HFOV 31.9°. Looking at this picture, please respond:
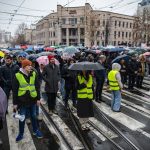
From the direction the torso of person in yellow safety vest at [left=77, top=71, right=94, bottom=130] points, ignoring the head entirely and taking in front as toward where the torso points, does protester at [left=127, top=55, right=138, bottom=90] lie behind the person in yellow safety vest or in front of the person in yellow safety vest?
behind

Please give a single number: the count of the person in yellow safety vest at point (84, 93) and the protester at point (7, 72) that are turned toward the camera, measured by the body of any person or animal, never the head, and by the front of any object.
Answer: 2

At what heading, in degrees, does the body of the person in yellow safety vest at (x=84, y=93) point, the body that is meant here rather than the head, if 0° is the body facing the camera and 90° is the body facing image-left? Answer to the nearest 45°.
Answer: approximately 0°

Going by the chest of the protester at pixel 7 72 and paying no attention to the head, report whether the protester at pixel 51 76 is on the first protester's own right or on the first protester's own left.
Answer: on the first protester's own left

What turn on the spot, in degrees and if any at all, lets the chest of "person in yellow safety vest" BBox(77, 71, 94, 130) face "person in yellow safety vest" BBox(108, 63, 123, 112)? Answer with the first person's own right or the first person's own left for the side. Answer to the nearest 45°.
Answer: approximately 135° to the first person's own left

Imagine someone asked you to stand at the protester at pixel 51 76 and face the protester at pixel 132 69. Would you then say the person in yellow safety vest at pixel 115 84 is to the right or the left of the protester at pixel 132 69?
right

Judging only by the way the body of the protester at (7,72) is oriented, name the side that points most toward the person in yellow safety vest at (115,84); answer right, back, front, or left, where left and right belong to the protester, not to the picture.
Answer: left

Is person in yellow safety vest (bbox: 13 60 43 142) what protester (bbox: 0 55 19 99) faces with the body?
yes

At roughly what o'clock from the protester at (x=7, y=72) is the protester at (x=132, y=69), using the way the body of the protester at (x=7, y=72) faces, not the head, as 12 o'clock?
the protester at (x=132, y=69) is roughly at 8 o'clock from the protester at (x=7, y=72).
